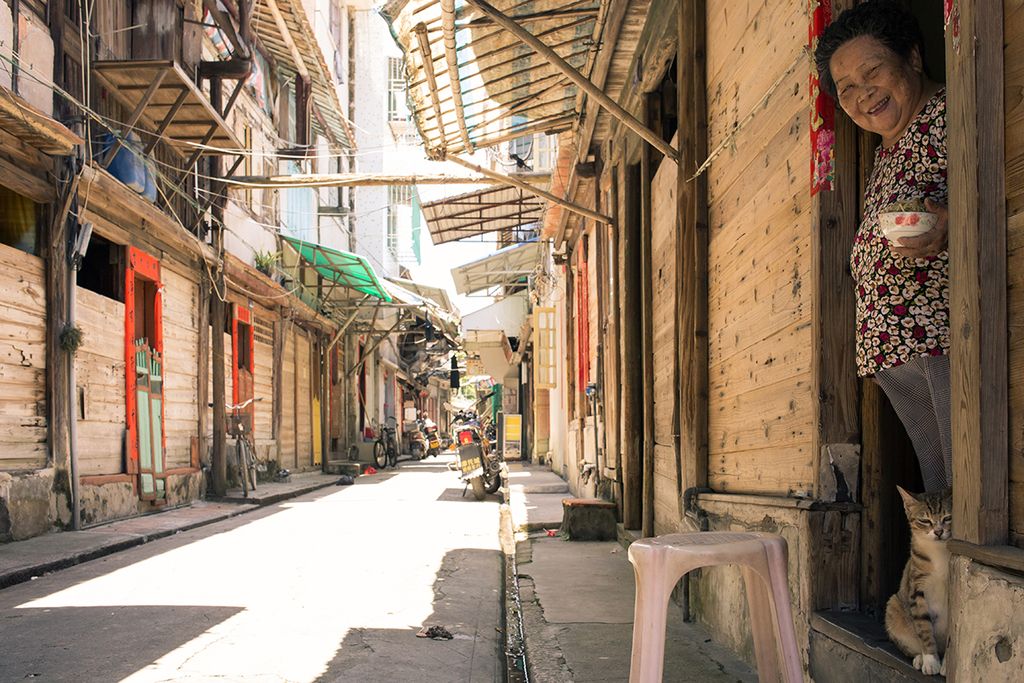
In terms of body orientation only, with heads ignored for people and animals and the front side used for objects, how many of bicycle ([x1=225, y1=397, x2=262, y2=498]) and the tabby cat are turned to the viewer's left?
0

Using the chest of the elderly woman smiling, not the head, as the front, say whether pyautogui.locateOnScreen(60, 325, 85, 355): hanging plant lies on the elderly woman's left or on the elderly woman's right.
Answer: on the elderly woman's right

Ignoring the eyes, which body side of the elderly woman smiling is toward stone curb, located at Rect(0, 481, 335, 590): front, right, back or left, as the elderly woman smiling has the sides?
right

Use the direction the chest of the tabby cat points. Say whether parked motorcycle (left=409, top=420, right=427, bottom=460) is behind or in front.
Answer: behind

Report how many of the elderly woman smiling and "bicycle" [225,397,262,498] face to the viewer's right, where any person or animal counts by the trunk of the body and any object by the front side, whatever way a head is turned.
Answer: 0
